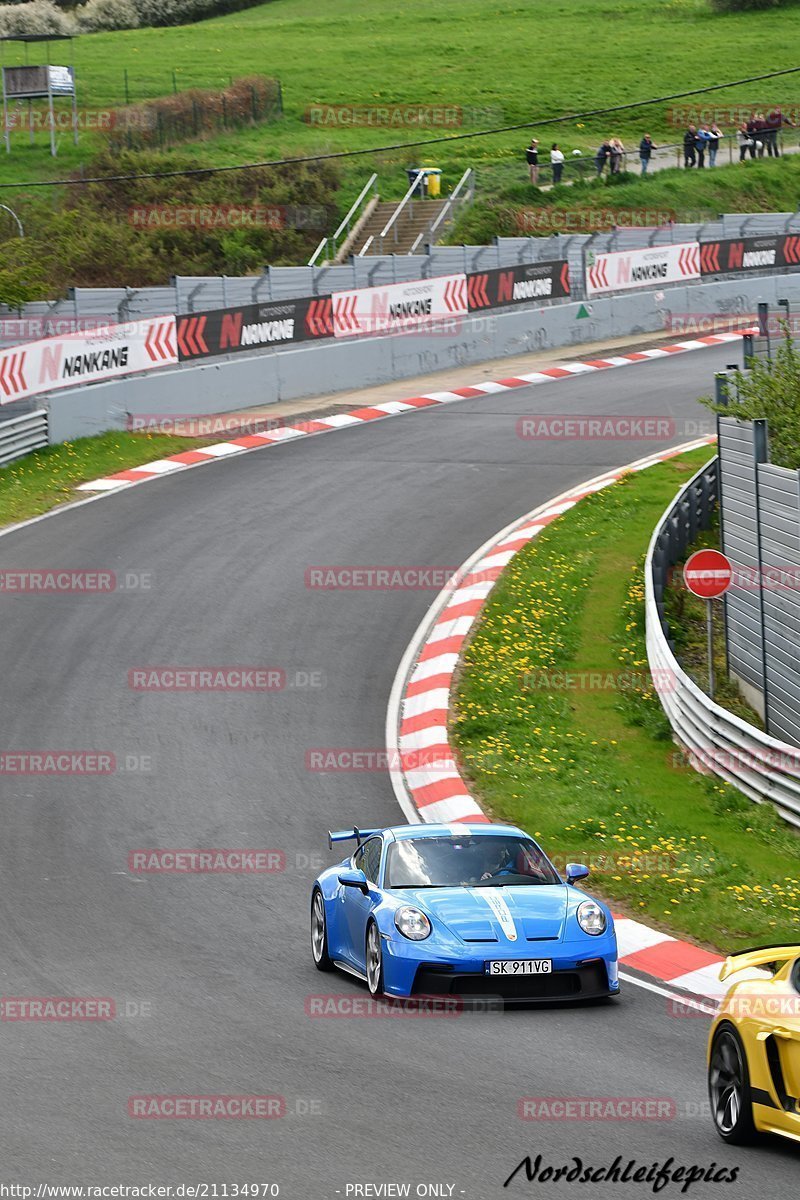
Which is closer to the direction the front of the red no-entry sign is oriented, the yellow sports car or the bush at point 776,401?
the yellow sports car

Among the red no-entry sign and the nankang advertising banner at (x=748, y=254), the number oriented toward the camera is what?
2

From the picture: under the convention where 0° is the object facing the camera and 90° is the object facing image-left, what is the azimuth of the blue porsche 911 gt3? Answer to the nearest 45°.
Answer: approximately 315°

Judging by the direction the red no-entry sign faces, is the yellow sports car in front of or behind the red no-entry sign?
in front

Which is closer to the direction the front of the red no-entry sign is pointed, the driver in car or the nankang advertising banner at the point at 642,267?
the driver in car

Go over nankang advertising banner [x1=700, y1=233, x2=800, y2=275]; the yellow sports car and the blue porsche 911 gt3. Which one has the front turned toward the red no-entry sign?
the nankang advertising banner

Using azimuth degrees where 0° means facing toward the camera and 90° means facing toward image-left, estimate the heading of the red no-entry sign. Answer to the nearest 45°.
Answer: approximately 0°

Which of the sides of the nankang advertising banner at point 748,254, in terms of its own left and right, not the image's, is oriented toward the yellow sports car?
front

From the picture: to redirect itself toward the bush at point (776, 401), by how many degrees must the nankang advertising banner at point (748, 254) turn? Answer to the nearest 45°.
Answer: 0° — it already faces it

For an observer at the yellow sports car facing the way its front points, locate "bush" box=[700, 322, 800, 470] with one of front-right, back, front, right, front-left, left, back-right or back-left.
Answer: back-left
